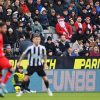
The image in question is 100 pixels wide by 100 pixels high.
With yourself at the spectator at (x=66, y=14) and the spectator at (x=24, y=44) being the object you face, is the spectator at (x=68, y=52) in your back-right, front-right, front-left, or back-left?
front-left

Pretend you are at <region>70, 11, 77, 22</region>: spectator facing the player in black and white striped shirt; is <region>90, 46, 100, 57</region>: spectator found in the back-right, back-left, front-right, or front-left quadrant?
front-left

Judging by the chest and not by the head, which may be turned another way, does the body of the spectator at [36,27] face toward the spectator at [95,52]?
no

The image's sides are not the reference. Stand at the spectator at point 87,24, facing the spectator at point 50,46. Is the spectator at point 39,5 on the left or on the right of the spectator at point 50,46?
right

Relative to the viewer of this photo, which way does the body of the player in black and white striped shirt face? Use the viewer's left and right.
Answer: facing the viewer

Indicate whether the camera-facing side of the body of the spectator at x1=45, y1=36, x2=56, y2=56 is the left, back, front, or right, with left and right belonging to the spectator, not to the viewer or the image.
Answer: front

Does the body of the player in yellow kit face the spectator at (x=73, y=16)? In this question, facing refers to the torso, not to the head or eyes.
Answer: no

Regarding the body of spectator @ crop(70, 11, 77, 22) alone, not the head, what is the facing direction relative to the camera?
toward the camera

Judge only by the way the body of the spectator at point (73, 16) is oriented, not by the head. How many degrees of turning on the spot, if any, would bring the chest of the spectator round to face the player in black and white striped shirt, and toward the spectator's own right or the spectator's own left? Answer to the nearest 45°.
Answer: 0° — they already face them

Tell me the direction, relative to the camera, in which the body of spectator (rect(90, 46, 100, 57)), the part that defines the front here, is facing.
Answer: toward the camera
